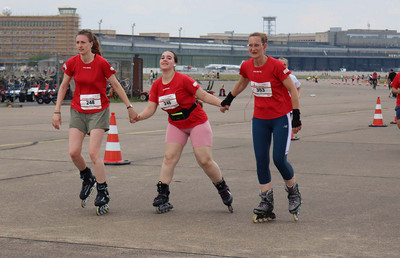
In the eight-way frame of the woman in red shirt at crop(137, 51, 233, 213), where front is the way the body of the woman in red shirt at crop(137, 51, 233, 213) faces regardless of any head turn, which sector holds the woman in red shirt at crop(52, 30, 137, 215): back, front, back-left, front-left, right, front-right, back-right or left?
front-right

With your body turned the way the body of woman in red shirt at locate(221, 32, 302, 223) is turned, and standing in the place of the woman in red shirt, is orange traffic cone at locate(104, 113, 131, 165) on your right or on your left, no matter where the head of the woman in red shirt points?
on your right

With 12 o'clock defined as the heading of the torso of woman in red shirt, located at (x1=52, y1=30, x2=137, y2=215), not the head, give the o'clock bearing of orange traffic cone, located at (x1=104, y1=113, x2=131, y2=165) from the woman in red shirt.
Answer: The orange traffic cone is roughly at 6 o'clock from the woman in red shirt.

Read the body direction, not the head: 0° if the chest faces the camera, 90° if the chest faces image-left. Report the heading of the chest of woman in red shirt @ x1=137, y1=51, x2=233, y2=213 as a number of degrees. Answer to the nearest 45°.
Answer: approximately 45°

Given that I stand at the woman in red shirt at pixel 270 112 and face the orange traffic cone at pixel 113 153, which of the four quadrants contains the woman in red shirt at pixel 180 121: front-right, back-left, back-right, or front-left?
front-left

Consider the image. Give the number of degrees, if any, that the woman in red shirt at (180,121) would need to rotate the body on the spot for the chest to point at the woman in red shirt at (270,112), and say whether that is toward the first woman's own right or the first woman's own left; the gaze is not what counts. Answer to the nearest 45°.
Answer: approximately 90° to the first woman's own left

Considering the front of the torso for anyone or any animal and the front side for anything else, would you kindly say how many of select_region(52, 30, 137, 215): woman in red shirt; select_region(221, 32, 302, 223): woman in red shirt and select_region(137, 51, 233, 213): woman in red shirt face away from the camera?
0

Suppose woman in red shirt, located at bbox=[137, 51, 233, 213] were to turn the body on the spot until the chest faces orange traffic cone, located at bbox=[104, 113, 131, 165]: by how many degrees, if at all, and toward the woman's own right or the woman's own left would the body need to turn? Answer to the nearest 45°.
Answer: approximately 135° to the woman's own right

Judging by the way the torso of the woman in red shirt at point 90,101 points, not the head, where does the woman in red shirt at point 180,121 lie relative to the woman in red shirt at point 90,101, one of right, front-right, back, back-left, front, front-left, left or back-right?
left

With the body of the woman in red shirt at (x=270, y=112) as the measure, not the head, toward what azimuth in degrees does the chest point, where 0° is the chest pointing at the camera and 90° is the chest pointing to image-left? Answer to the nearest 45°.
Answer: approximately 45°

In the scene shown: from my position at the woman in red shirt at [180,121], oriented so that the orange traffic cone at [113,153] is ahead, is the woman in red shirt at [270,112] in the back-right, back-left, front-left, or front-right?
back-right

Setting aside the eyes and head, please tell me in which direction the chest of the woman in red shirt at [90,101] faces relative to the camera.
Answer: toward the camera

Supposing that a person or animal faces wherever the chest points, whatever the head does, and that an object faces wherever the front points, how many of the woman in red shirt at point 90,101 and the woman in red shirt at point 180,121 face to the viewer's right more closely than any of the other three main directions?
0

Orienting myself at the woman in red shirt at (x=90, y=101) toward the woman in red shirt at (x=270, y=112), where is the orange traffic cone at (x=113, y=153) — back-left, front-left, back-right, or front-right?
back-left

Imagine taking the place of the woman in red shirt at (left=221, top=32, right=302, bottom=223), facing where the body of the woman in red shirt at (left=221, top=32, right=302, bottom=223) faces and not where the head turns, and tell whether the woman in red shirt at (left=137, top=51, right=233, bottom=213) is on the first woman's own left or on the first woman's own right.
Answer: on the first woman's own right
